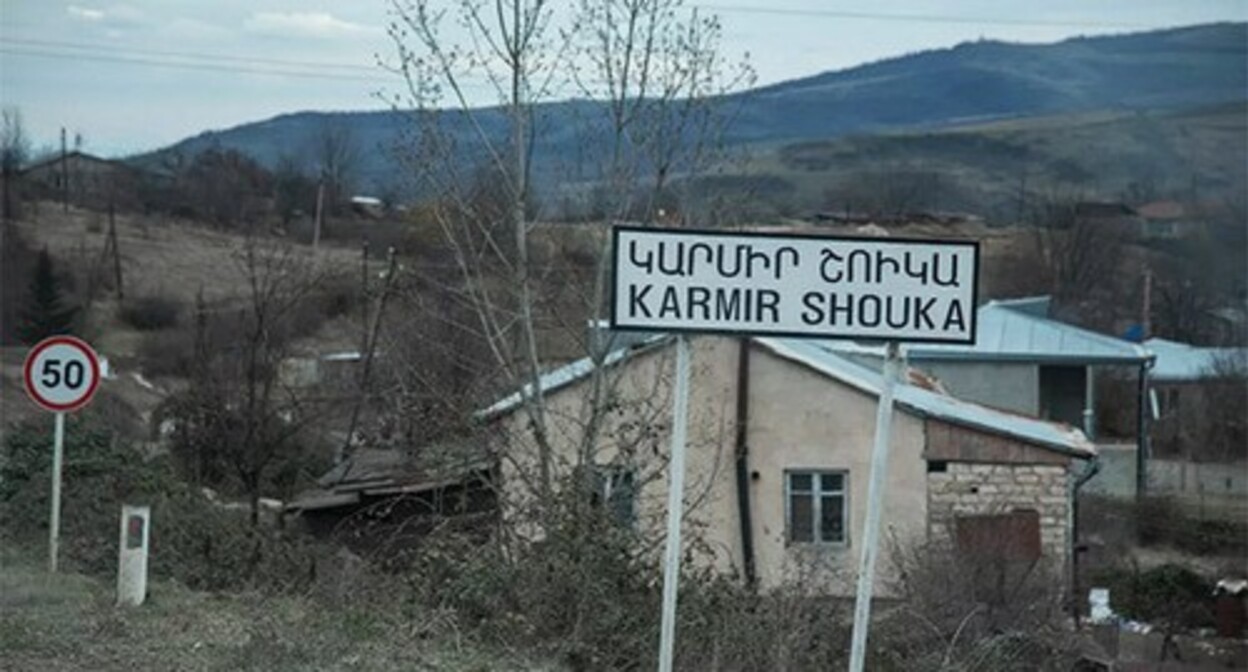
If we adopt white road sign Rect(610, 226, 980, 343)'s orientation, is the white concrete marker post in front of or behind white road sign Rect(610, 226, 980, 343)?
behind

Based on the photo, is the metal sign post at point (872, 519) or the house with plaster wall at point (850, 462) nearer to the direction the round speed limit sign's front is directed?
the metal sign post

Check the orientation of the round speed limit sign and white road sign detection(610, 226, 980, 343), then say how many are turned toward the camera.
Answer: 2

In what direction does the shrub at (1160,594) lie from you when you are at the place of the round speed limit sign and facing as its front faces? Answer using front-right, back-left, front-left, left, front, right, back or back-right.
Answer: back-left

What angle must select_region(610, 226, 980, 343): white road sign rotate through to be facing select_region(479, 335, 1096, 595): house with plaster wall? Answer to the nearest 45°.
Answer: approximately 180°

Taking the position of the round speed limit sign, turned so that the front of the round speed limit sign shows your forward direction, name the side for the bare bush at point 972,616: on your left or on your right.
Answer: on your left

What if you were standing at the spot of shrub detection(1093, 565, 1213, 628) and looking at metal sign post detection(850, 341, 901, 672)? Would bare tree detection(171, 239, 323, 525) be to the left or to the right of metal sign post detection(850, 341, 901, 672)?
right

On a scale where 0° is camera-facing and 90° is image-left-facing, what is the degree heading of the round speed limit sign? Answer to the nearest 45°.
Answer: approximately 0°

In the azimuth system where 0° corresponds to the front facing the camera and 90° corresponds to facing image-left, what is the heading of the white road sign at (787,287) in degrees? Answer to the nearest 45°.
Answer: approximately 0°

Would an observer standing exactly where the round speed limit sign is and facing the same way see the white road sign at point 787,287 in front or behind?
in front
